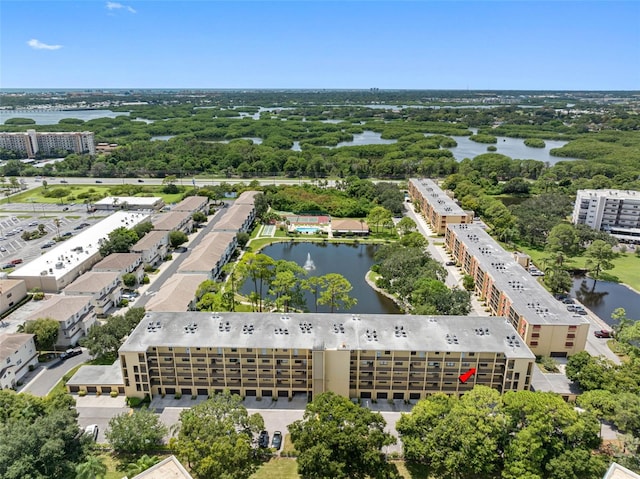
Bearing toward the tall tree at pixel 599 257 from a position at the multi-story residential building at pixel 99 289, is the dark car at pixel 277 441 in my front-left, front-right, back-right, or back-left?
front-right

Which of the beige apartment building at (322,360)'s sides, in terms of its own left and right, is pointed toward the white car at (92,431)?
right

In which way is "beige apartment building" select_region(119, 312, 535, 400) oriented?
toward the camera

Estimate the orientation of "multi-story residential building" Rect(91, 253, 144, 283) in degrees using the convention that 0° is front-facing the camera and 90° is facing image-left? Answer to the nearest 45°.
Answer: approximately 315°

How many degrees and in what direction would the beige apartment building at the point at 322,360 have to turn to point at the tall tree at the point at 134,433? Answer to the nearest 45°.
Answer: approximately 45° to its right

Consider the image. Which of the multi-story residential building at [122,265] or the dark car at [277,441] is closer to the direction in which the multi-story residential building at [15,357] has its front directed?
the dark car

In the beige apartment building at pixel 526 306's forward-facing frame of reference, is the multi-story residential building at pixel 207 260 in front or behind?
in front

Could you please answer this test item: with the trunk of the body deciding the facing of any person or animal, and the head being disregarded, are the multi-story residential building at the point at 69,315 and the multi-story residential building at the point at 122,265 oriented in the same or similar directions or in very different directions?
same or similar directions

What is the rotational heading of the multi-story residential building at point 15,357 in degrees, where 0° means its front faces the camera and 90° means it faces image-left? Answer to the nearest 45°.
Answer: approximately 315°

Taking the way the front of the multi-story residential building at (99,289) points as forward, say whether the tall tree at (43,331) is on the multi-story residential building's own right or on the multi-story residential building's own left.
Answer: on the multi-story residential building's own right

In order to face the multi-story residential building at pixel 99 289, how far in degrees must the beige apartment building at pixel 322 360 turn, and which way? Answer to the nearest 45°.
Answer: approximately 135° to its right
